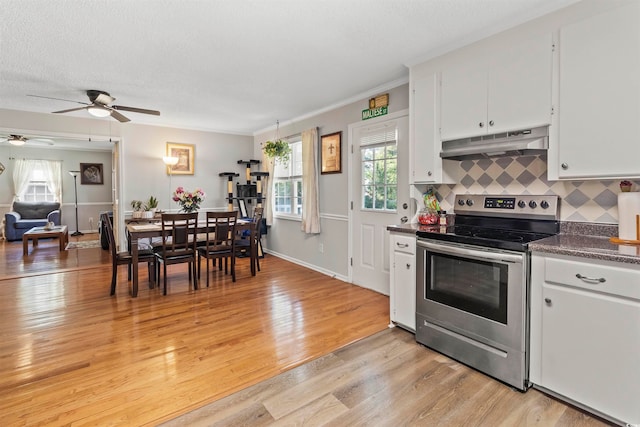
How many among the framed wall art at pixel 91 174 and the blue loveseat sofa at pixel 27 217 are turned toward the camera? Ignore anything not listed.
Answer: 2

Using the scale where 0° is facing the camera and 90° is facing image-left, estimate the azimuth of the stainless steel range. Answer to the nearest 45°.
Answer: approximately 45°

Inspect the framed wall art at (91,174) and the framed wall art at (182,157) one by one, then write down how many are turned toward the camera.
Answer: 2

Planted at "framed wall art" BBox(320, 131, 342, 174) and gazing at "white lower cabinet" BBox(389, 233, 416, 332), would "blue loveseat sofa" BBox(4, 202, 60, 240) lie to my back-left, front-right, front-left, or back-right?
back-right

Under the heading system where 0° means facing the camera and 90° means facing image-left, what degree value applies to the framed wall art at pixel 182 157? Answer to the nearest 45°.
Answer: approximately 0°

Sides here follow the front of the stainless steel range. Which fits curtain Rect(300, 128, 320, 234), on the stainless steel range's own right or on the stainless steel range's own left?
on the stainless steel range's own right
